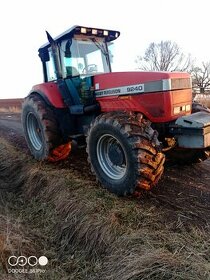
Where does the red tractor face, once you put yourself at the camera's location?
facing the viewer and to the right of the viewer
